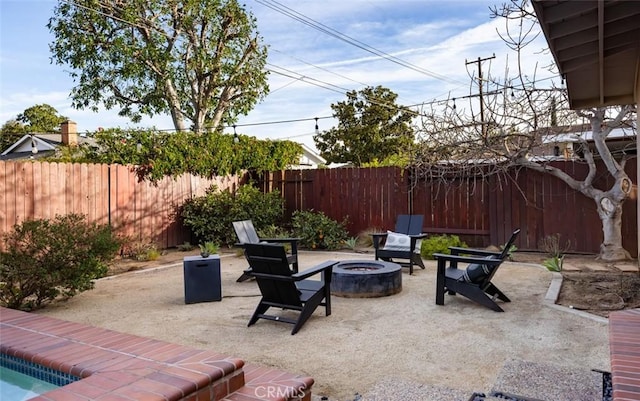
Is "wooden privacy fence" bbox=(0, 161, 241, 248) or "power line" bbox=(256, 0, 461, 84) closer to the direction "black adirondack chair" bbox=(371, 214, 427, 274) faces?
the wooden privacy fence

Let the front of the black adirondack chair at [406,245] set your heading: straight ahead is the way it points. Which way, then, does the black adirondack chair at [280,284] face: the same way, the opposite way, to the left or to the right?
the opposite way

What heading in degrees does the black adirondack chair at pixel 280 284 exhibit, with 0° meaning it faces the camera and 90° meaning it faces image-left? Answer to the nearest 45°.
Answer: approximately 225°

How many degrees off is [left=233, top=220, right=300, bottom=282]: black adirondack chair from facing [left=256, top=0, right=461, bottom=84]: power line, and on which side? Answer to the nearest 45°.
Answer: approximately 90° to its left

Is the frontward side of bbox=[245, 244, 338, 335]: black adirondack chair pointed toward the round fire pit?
yes

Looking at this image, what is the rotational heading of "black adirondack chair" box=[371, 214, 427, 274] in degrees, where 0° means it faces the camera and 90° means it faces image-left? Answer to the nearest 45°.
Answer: approximately 45°

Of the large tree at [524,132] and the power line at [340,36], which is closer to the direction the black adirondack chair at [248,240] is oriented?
the large tree

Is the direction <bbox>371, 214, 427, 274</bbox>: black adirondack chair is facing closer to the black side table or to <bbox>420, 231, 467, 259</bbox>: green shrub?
the black side table

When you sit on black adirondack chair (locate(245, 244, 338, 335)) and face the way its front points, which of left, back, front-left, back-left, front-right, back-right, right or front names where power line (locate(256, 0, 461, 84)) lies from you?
front-left

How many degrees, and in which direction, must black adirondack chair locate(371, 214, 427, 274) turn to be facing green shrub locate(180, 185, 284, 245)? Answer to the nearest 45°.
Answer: approximately 90° to its right

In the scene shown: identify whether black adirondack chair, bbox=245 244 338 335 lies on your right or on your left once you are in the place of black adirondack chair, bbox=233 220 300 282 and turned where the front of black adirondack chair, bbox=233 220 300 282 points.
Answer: on your right

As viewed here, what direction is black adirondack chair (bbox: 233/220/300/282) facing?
to the viewer's right

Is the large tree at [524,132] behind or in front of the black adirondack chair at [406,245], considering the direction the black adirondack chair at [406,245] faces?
behind

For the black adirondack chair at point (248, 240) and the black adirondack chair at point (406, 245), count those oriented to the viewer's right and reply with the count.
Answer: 1
